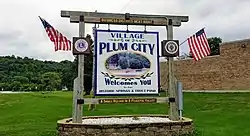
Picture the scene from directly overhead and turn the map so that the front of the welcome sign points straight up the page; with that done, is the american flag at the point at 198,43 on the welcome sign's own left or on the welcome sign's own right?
on the welcome sign's own left

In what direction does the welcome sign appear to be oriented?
toward the camera

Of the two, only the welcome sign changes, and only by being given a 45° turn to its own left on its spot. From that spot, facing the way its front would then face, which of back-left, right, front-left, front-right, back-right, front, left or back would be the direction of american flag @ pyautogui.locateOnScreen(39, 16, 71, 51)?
back-right
